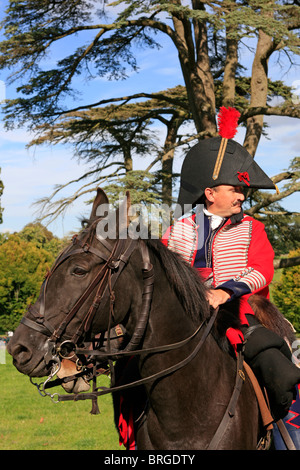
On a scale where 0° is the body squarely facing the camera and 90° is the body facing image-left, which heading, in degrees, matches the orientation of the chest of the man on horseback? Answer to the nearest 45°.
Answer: approximately 45°
